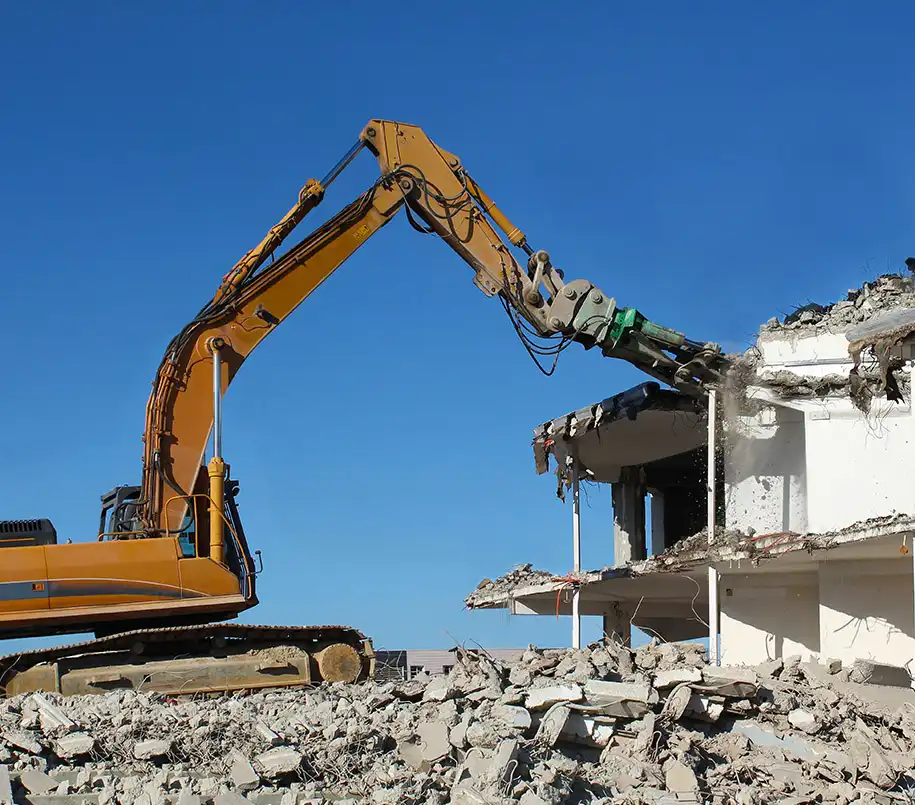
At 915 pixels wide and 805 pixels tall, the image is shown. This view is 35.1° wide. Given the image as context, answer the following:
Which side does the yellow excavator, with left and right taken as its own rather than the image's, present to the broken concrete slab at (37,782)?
right

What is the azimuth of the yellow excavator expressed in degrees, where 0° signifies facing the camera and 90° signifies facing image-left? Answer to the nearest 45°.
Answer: approximately 270°

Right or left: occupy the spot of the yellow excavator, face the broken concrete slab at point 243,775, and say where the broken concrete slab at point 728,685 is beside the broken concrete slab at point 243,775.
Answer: left

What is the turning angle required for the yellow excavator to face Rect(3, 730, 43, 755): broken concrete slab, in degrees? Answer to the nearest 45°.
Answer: approximately 90° to its right

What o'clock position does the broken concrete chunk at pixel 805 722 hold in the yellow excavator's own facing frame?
The broken concrete chunk is roughly at 1 o'clock from the yellow excavator.

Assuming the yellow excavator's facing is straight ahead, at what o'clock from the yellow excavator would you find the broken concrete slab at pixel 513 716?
The broken concrete slab is roughly at 2 o'clock from the yellow excavator.

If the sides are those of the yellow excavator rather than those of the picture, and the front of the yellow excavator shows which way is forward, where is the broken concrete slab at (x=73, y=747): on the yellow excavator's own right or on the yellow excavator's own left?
on the yellow excavator's own right

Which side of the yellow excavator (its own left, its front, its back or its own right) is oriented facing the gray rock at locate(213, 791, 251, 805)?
right

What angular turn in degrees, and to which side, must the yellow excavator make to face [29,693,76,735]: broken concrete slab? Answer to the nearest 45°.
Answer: approximately 90° to its right
